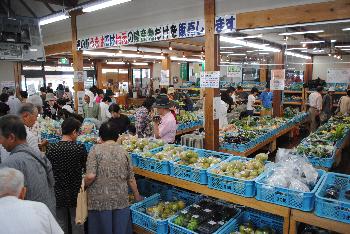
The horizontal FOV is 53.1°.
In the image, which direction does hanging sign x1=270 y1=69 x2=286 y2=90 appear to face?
toward the camera

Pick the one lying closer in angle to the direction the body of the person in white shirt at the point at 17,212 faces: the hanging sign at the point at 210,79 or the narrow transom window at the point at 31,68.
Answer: the narrow transom window

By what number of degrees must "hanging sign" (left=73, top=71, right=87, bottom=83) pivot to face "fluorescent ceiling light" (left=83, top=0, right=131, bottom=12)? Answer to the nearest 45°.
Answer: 0° — it already faces it

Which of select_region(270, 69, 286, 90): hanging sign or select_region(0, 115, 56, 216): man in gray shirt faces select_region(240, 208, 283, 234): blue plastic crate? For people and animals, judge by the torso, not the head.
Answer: the hanging sign

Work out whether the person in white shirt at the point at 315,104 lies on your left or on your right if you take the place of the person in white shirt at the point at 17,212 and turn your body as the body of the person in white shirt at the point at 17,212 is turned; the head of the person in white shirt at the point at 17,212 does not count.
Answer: on your right

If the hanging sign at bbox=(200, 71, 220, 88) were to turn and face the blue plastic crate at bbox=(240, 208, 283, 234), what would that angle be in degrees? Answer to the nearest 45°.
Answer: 0° — it already faces it

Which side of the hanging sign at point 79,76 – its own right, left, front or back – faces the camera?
front

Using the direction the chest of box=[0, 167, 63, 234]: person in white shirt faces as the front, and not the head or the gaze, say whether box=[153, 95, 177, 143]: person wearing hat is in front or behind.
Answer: in front

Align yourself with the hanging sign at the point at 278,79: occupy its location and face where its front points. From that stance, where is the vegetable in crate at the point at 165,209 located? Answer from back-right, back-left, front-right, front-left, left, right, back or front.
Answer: front

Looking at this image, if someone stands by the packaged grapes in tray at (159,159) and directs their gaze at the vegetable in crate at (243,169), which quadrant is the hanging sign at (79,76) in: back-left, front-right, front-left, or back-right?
back-left

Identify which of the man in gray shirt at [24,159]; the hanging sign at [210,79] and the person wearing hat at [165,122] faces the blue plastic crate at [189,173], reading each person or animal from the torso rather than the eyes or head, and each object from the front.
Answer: the hanging sign

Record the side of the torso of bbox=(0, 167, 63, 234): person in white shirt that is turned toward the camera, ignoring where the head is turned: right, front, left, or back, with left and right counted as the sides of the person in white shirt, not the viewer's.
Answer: back

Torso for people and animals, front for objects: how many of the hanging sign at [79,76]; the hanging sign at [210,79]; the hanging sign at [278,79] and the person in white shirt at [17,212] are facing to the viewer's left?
0
